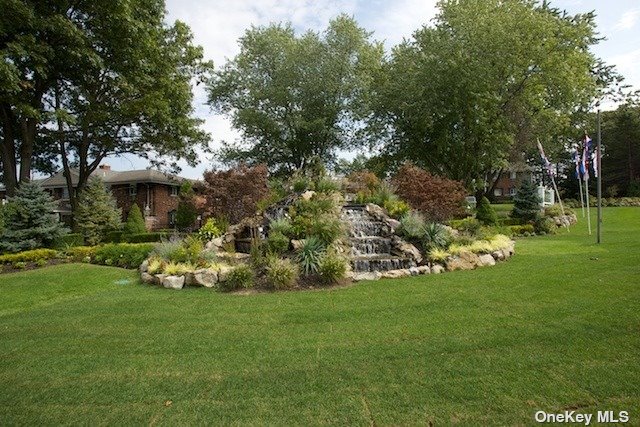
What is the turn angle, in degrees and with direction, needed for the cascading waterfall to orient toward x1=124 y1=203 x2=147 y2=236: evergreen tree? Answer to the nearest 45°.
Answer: approximately 135° to its right

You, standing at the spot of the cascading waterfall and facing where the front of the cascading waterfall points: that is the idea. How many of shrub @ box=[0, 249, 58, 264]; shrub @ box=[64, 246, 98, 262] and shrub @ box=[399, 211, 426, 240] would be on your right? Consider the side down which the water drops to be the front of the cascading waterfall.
2

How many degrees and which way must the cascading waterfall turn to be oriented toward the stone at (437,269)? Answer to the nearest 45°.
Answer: approximately 45° to its left

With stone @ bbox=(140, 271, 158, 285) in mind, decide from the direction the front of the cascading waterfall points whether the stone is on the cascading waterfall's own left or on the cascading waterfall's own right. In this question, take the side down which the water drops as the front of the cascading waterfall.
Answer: on the cascading waterfall's own right

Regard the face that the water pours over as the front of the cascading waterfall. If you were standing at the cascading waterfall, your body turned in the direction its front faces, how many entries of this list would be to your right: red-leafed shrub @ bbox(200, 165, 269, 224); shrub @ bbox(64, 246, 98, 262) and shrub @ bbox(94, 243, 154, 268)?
3

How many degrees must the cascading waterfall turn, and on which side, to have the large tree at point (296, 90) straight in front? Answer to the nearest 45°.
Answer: approximately 180°

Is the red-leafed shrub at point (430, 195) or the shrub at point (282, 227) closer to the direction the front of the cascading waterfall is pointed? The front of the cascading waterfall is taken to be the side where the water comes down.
the shrub

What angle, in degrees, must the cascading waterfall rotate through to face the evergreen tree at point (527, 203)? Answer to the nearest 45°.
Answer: approximately 135° to its left

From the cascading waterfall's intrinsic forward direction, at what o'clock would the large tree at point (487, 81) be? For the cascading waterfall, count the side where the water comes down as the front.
The large tree is roughly at 7 o'clock from the cascading waterfall.

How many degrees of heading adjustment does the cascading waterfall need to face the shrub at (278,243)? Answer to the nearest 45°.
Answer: approximately 45° to its right

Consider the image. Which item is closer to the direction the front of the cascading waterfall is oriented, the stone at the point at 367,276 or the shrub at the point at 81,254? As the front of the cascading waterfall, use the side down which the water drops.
the stone

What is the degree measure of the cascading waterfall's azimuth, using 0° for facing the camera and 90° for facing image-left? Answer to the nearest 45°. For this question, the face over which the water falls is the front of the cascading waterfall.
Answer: approximately 0°

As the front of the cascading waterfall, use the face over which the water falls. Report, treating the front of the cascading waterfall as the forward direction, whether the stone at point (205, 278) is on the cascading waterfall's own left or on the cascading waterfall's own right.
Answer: on the cascading waterfall's own right

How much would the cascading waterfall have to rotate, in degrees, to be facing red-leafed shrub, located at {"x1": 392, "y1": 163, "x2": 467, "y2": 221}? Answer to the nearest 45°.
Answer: approximately 135° to its left

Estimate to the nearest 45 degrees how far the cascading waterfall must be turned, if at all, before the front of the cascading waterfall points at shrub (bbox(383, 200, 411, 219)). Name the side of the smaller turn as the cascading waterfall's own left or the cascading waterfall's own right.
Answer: approximately 135° to the cascading waterfall's own left

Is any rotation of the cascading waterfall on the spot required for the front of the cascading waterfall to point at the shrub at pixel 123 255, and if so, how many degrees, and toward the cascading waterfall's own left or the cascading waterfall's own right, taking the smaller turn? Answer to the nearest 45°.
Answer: approximately 90° to the cascading waterfall's own right
